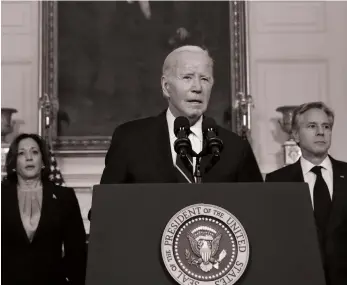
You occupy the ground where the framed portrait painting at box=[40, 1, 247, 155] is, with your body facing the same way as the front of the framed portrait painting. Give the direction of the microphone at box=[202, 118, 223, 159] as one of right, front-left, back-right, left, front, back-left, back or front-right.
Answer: front

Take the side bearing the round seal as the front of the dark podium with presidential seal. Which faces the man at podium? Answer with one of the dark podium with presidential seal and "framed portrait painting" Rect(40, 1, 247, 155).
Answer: the framed portrait painting

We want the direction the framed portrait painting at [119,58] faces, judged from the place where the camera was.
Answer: facing the viewer

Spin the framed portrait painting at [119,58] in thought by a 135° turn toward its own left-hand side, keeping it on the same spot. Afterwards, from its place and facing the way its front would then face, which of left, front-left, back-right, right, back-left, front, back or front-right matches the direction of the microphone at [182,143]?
back-right

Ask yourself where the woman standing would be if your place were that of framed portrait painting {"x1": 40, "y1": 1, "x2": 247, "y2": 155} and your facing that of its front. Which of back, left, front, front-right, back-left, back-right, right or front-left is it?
front

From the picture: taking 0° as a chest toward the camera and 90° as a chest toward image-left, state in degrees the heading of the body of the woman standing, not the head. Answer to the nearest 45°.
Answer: approximately 0°

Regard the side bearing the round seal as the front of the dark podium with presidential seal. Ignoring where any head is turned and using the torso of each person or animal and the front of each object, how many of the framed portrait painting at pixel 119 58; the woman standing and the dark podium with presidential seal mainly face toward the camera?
3

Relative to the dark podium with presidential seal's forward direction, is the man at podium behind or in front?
behind

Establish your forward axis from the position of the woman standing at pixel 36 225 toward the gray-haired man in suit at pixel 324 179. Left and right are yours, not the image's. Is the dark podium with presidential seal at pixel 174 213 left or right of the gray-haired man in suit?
right

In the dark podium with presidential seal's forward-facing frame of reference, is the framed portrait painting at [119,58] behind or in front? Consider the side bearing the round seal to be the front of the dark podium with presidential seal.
behind
